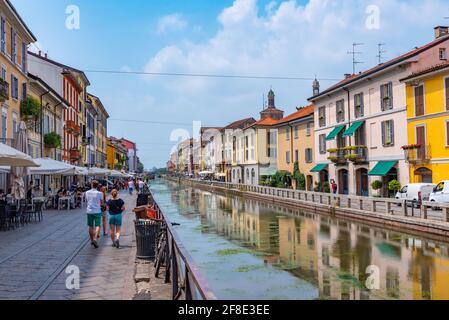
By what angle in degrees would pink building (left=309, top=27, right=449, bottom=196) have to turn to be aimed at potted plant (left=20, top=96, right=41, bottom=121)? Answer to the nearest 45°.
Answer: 0° — it already faces it

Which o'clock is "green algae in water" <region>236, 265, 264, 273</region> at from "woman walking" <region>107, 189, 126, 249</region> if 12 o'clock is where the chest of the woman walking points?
The green algae in water is roughly at 3 o'clock from the woman walking.

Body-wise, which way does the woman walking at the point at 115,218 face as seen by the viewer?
away from the camera

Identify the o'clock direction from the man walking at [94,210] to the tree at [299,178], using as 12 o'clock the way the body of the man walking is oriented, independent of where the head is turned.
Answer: The tree is roughly at 1 o'clock from the man walking.

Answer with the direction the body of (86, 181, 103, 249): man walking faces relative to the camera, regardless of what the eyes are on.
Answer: away from the camera

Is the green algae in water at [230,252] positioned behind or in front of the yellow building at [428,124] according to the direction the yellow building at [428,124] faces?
in front

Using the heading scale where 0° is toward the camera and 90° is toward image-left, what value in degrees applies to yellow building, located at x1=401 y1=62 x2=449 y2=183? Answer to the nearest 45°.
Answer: approximately 45°

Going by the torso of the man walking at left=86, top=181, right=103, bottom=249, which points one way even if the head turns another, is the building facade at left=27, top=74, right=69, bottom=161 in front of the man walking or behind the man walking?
in front

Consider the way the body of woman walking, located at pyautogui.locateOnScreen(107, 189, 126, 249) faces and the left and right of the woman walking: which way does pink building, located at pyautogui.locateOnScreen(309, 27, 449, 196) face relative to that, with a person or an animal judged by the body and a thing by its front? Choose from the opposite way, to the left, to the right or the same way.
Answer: to the left

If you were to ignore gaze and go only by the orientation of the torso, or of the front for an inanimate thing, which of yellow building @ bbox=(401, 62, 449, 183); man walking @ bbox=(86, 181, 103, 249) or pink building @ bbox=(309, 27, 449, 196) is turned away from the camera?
the man walking
